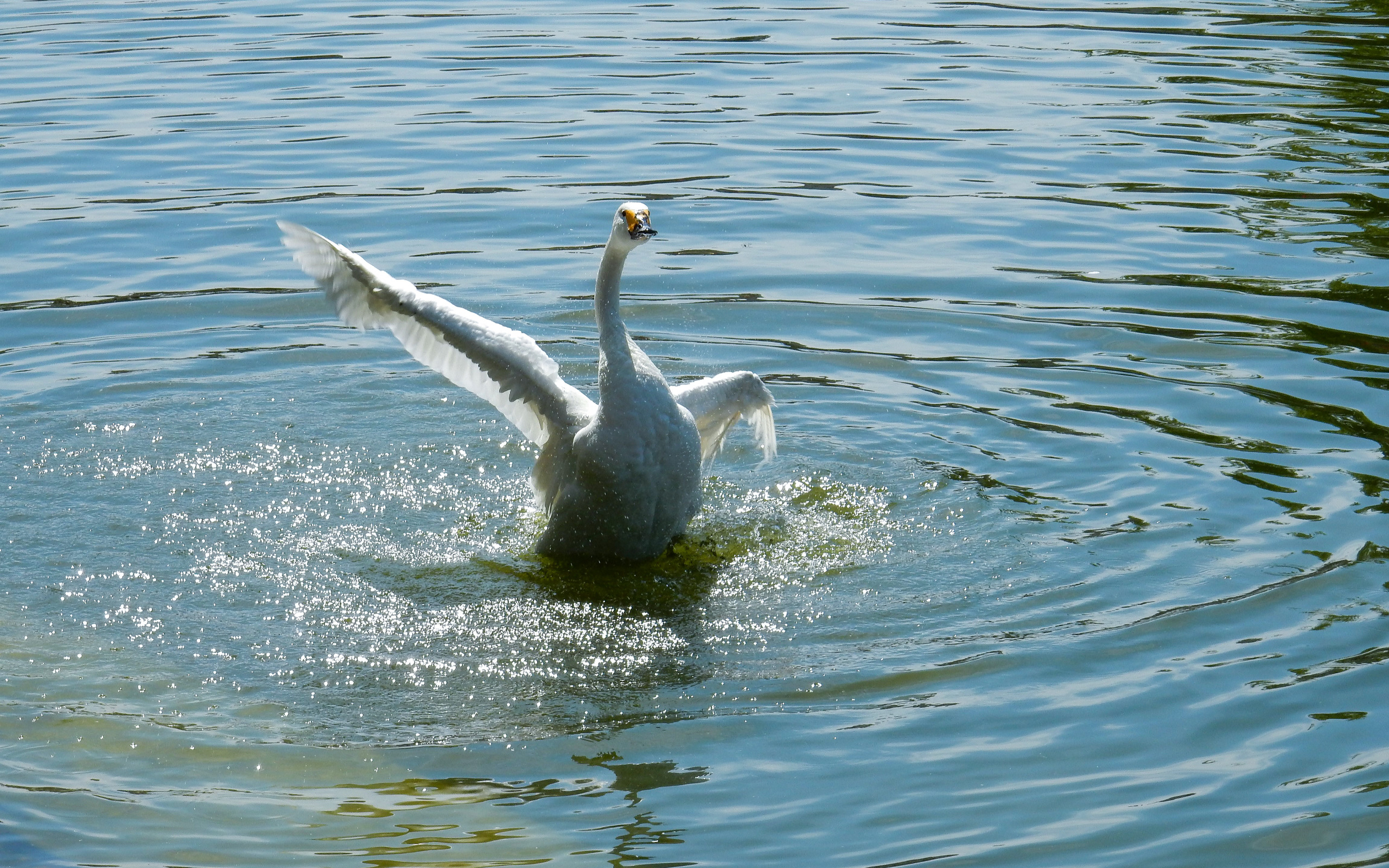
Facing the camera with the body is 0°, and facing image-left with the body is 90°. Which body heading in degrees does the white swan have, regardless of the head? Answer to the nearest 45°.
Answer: approximately 315°
